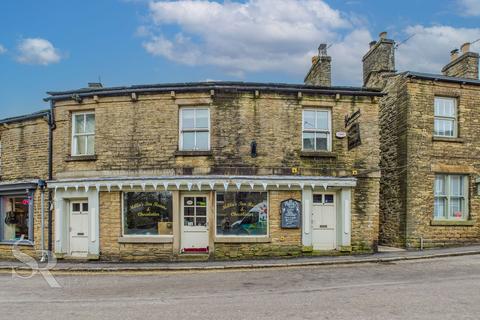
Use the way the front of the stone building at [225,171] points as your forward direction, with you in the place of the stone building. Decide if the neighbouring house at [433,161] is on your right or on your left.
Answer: on your left

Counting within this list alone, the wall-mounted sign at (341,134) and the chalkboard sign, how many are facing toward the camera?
2

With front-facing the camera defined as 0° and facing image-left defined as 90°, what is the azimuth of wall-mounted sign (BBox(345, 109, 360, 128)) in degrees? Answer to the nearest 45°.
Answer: approximately 45°
